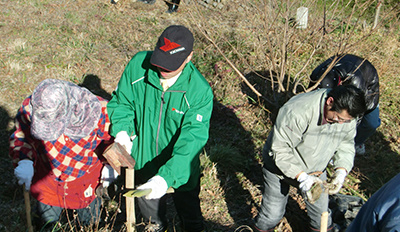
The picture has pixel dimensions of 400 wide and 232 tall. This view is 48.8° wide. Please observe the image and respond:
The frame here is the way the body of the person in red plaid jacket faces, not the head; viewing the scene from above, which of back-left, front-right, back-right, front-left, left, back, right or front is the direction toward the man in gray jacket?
left

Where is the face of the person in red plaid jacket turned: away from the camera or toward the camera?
toward the camera

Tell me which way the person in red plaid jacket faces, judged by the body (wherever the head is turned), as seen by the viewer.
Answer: toward the camera
